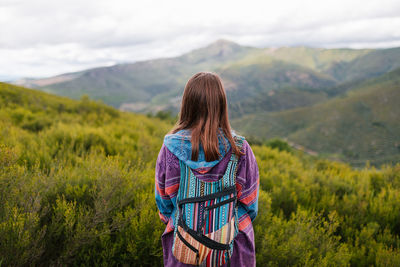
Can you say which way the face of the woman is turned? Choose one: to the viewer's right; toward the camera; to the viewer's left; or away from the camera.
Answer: away from the camera

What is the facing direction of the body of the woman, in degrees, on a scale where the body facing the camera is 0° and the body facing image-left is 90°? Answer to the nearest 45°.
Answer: approximately 180°
